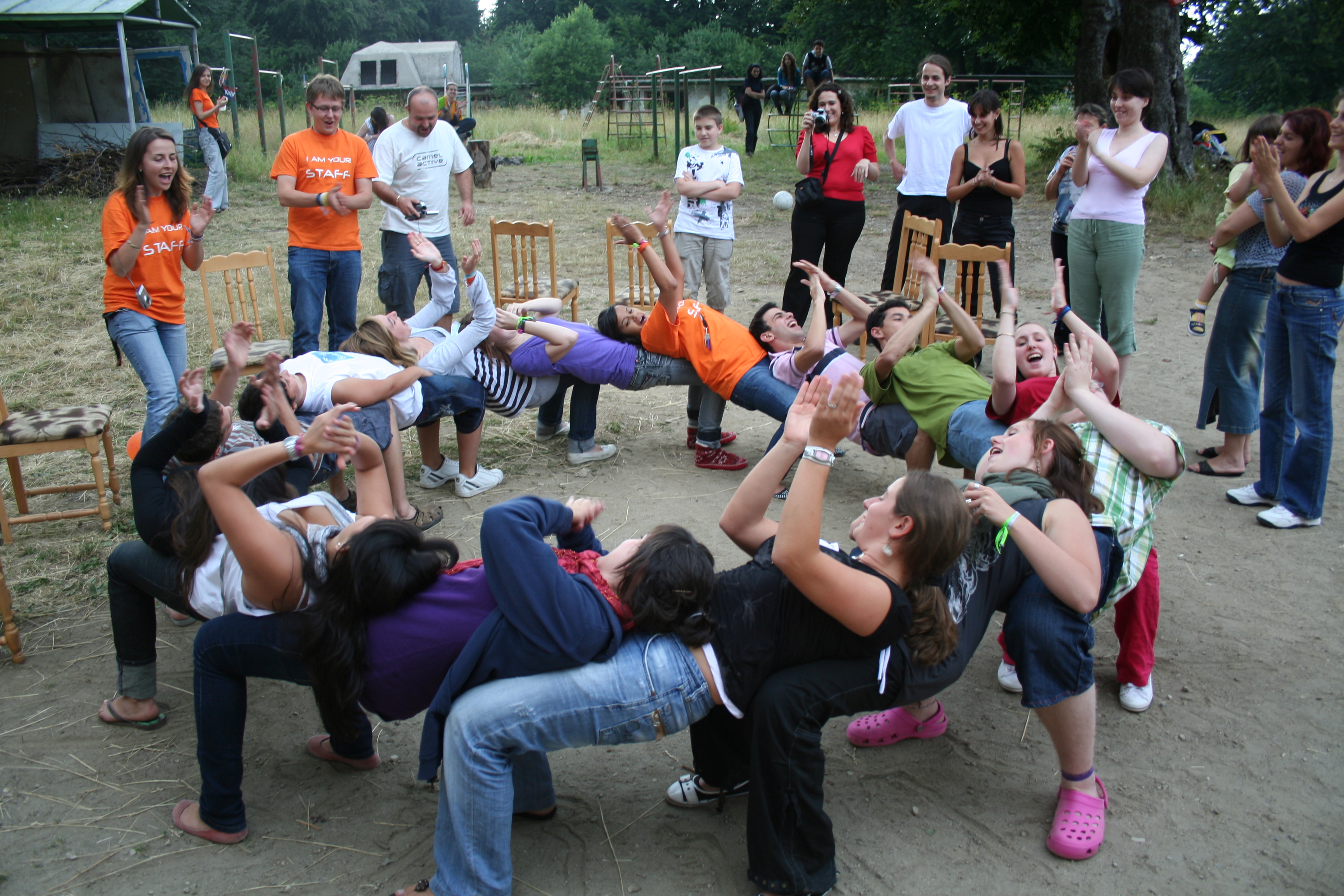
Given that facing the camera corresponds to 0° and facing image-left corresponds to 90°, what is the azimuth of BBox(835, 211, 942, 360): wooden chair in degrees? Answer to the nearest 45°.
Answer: approximately 45°

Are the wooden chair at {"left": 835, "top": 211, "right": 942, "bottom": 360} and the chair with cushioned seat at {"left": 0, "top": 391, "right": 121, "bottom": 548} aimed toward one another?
yes

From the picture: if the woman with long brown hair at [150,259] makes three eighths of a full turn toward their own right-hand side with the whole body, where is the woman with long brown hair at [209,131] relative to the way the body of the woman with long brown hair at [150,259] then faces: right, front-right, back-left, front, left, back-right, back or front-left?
right

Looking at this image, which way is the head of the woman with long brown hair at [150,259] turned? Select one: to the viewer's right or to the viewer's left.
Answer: to the viewer's right

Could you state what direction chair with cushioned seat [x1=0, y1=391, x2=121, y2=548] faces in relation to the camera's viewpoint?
facing to the right of the viewer

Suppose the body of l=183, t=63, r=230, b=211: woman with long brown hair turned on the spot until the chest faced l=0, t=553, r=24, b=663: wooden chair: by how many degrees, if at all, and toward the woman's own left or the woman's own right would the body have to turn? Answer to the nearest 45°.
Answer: approximately 45° to the woman's own right

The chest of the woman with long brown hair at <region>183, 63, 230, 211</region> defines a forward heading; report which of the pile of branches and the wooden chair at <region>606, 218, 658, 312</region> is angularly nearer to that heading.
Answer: the wooden chair

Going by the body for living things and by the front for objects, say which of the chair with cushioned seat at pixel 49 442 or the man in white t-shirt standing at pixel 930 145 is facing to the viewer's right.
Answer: the chair with cushioned seat

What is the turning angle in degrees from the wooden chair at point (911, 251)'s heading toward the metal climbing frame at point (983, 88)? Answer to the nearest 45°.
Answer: approximately 135° to its right

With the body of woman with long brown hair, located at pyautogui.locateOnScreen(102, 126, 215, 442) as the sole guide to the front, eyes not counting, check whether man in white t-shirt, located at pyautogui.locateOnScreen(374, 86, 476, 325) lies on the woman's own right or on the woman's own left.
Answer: on the woman's own left
